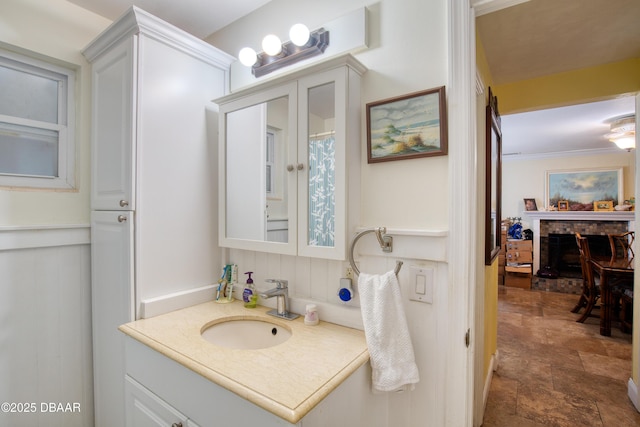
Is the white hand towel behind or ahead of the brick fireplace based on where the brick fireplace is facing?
ahead

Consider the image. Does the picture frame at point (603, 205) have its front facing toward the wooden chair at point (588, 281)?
yes

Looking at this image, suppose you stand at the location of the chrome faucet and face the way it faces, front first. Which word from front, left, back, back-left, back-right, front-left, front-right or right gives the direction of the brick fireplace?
back

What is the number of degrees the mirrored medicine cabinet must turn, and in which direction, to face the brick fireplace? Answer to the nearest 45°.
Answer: approximately 180°

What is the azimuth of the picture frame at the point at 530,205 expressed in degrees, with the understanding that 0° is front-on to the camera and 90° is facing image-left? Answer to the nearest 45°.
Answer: approximately 0°

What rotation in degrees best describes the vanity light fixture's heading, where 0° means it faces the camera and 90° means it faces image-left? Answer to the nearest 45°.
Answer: approximately 45°

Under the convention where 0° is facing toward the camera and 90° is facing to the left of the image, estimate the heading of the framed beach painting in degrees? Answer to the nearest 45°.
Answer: approximately 45°

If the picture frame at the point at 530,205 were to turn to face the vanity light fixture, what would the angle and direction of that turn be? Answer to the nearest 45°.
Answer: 0° — it already faces it

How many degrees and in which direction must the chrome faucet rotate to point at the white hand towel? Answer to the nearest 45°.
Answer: approximately 90° to its left

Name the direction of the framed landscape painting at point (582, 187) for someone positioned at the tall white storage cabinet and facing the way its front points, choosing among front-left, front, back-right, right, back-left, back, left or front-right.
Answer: back-left
